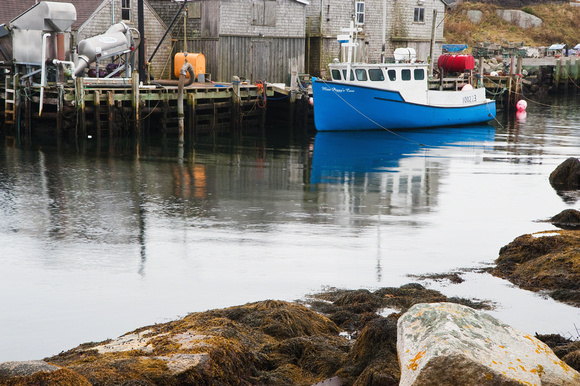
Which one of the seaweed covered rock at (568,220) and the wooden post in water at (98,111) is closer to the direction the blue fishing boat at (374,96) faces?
the wooden post in water

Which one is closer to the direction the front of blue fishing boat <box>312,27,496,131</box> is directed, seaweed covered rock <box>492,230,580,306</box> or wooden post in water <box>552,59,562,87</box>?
the seaweed covered rock

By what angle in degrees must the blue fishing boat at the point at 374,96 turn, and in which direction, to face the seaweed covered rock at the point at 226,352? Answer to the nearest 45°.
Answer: approximately 45° to its left

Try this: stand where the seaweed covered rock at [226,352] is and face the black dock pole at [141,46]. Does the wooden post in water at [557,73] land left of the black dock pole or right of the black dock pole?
right

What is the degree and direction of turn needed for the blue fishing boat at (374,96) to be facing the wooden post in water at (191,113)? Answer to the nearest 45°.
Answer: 0° — it already faces it

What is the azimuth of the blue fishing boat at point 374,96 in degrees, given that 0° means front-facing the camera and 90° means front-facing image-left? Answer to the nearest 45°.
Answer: approximately 45°

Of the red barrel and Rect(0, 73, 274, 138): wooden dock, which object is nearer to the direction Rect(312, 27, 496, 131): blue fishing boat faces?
the wooden dock

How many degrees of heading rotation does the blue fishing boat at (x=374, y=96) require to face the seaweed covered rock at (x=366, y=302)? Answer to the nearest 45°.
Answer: approximately 45° to its left
